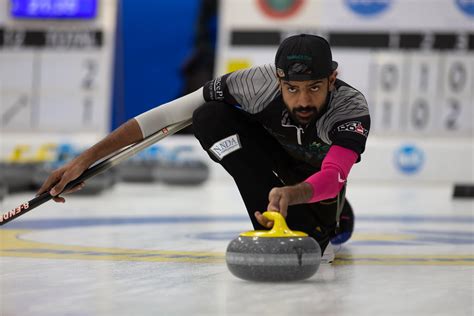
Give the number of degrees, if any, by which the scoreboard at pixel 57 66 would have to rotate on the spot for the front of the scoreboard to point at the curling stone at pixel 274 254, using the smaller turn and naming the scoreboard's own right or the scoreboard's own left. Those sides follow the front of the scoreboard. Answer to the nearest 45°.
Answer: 0° — it already faces it

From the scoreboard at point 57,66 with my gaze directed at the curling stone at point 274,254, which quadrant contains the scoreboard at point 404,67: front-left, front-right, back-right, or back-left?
front-left

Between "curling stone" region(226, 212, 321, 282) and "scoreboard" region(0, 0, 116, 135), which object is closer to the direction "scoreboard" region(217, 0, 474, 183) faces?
the curling stone

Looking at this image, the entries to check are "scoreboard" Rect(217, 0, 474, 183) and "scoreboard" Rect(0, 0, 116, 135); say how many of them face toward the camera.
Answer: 2

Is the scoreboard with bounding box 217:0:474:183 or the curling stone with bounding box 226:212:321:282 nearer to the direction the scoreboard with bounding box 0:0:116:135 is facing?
the curling stone

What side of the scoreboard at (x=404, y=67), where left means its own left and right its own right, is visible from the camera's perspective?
front

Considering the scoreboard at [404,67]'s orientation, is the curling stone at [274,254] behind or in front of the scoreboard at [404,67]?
in front

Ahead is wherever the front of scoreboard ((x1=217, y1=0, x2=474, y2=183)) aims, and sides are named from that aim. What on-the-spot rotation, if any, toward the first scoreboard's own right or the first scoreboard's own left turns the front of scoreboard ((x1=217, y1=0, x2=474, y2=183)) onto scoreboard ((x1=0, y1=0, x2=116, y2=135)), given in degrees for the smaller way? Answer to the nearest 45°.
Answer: approximately 90° to the first scoreboard's own right

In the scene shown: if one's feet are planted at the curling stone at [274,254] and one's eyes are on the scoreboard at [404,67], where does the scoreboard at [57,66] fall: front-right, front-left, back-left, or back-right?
front-left

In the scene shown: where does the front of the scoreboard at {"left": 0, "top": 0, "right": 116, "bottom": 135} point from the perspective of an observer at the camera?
facing the viewer

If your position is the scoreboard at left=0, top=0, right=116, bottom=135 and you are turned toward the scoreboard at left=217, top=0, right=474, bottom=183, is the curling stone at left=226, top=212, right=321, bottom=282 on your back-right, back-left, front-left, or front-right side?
front-right

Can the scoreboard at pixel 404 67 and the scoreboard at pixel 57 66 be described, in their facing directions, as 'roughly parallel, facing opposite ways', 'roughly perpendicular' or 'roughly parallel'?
roughly parallel

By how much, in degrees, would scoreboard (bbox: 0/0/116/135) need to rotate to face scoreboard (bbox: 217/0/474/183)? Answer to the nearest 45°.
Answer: approximately 90° to its left
